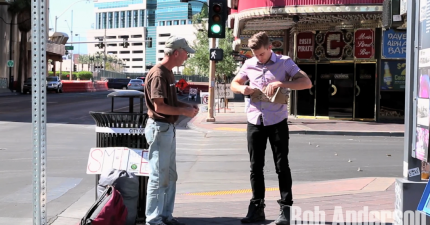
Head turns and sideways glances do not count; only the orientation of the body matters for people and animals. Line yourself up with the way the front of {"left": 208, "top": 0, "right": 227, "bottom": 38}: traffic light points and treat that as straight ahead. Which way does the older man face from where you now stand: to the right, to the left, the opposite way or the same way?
to the left

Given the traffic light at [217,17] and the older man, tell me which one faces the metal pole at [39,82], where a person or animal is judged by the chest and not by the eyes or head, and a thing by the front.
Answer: the traffic light

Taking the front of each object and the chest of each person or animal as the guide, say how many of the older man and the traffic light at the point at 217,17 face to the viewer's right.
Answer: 1

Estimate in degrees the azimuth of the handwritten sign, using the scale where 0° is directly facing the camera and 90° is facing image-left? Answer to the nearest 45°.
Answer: approximately 0°

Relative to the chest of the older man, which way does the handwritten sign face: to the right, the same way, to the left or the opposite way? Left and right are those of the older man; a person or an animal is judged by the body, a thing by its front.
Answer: to the right

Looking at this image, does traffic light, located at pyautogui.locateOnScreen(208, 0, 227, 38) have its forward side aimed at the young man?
yes

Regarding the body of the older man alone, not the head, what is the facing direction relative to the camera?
to the viewer's right

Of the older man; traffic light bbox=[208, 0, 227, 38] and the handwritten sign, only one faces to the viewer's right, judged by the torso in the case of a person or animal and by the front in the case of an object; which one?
the older man
